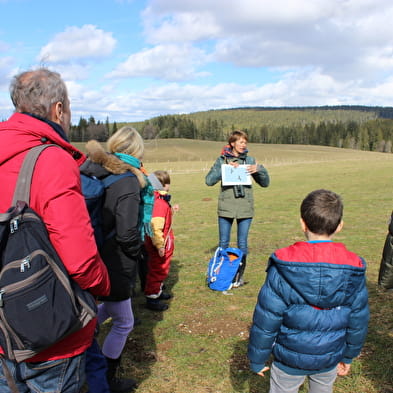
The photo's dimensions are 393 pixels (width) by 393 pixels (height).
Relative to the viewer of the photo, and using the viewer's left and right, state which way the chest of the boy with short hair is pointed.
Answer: facing away from the viewer

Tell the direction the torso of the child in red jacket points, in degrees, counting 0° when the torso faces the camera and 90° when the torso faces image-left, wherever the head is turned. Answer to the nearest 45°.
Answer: approximately 270°

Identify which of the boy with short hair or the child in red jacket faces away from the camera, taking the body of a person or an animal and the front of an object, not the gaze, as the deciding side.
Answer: the boy with short hair

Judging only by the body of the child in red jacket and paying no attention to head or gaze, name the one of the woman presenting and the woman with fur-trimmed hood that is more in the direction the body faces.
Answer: the woman presenting

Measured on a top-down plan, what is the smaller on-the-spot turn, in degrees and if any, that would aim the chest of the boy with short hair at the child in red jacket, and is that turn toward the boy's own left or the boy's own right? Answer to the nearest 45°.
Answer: approximately 45° to the boy's own left

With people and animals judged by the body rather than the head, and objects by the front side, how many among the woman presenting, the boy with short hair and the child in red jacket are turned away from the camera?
1

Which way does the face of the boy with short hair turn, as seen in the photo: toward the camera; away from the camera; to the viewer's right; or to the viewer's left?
away from the camera

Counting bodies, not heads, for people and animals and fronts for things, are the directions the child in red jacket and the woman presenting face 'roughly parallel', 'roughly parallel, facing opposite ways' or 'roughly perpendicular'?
roughly perpendicular

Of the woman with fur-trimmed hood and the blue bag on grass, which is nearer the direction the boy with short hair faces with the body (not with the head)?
the blue bag on grass

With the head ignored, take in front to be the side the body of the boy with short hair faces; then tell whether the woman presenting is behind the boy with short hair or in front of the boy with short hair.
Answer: in front

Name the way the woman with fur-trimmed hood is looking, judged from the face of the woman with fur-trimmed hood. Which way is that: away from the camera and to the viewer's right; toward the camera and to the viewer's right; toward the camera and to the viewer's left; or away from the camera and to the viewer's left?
away from the camera and to the viewer's right
